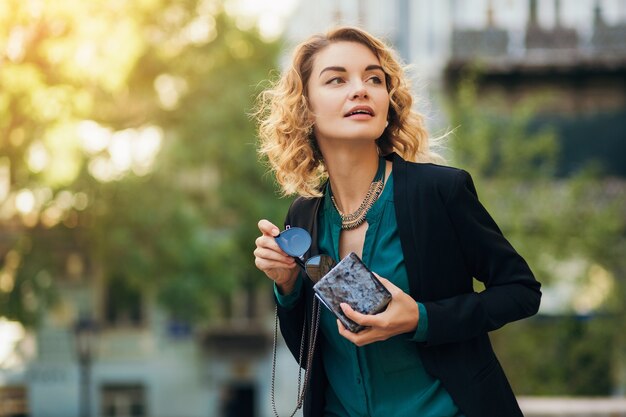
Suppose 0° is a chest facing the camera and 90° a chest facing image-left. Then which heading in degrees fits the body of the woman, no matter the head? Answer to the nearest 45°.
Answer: approximately 45°

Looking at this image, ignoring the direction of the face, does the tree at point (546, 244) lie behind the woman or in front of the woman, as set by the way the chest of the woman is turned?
behind
